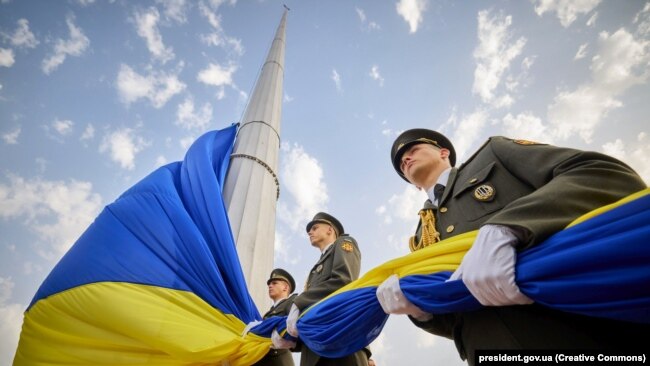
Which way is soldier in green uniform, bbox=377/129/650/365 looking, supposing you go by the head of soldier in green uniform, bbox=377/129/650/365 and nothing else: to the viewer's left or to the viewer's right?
to the viewer's left

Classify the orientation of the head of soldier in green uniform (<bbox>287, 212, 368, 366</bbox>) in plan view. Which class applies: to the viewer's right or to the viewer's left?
to the viewer's left

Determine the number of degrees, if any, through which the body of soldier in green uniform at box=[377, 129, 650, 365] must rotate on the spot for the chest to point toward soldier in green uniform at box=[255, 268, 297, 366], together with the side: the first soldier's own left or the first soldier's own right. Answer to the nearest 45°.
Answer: approximately 90° to the first soldier's own right

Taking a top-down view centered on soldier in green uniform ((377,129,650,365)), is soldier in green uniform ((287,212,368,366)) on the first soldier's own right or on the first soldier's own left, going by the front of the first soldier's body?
on the first soldier's own right

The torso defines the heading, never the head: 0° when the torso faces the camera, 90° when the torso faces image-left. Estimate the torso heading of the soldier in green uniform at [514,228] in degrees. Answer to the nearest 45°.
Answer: approximately 45°
